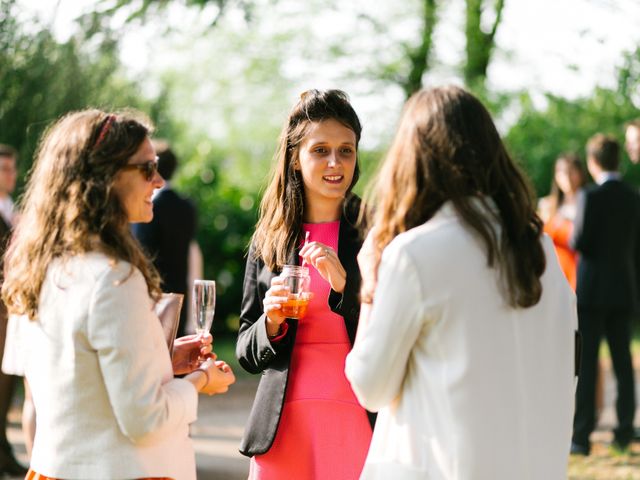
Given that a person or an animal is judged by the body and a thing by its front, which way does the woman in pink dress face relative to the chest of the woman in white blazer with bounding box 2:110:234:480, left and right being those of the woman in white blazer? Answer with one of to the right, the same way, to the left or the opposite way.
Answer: to the right

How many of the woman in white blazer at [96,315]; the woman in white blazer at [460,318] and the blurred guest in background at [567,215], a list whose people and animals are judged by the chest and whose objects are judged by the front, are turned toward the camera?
1

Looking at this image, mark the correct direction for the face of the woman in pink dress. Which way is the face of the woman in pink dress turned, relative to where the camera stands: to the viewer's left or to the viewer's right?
to the viewer's right

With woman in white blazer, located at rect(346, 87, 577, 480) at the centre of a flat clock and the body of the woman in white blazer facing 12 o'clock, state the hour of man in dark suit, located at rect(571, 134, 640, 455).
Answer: The man in dark suit is roughly at 2 o'clock from the woman in white blazer.

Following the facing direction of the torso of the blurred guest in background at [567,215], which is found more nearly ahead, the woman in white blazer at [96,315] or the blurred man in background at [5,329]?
the woman in white blazer

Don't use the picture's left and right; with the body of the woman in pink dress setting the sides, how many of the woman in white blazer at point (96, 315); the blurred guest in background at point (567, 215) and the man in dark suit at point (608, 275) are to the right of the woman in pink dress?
1

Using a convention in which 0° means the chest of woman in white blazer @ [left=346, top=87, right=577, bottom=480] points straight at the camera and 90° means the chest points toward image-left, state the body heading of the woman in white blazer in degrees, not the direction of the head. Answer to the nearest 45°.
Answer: approximately 135°

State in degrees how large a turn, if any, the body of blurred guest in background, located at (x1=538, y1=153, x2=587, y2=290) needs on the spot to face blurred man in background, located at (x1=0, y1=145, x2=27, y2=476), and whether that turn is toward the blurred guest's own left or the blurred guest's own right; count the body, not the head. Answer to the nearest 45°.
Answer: approximately 45° to the blurred guest's own right

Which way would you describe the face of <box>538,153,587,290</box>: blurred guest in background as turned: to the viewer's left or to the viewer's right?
to the viewer's left

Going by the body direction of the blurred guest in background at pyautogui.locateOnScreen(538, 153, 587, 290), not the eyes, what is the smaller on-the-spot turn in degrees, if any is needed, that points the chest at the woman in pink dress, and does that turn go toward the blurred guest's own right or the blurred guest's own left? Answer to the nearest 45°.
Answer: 0° — they already face them

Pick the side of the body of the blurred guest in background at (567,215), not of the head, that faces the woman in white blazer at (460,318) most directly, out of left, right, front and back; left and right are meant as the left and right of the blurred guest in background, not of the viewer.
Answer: front

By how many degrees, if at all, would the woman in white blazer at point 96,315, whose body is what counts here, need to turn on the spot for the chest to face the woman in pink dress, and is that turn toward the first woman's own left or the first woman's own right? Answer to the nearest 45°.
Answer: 0° — they already face them

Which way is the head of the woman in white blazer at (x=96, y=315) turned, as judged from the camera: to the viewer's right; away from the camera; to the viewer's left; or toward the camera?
to the viewer's right

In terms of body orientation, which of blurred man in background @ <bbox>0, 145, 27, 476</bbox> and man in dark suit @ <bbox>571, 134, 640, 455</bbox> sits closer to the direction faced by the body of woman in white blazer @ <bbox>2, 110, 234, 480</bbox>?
the man in dark suit

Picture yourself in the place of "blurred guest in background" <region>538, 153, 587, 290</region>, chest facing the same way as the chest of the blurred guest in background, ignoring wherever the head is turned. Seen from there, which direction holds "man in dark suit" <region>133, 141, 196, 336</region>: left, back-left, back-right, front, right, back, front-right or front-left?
front-right

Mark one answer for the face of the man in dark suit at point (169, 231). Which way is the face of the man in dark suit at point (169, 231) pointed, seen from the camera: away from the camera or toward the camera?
away from the camera
